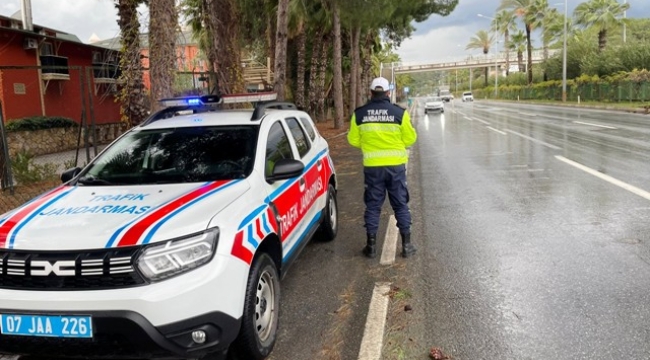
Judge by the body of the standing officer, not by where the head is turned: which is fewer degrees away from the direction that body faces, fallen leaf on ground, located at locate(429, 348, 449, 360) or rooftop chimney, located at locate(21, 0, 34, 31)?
the rooftop chimney

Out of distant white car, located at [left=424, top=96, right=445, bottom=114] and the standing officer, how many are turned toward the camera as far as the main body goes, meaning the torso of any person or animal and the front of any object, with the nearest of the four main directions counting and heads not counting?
1

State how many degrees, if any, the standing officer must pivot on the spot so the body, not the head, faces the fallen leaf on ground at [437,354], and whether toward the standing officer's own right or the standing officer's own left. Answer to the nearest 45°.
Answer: approximately 180°

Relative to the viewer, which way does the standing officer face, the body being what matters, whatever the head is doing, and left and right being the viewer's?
facing away from the viewer

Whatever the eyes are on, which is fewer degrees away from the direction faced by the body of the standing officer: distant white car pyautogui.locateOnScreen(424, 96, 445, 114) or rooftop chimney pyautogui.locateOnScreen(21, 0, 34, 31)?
the distant white car

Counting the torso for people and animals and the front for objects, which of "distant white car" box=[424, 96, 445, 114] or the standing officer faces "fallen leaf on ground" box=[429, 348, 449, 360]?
the distant white car

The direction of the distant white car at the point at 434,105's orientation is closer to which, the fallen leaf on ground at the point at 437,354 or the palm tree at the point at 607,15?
the fallen leaf on ground

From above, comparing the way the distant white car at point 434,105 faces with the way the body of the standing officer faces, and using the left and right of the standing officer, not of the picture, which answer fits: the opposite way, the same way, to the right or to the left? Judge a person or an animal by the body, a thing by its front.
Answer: the opposite way

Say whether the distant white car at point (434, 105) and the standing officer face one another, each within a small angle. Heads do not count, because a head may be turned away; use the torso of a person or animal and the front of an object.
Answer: yes

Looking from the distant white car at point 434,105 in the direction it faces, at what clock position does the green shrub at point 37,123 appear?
The green shrub is roughly at 1 o'clock from the distant white car.
